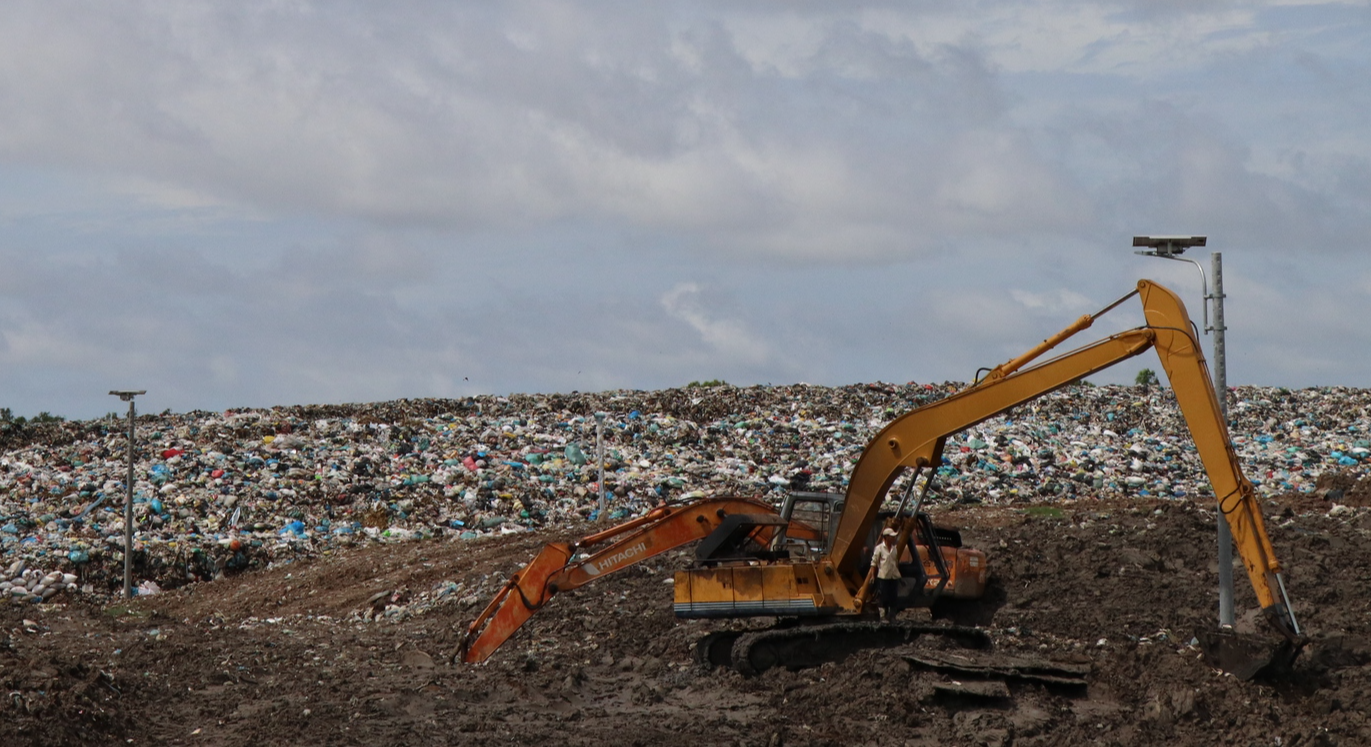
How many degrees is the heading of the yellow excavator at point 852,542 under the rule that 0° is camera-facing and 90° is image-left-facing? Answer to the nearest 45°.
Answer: approximately 270°

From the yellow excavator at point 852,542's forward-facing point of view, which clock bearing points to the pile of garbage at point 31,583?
The pile of garbage is roughly at 7 o'clock from the yellow excavator.

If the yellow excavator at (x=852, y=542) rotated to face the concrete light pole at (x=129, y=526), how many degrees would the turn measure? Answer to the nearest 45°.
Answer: approximately 135° to its left

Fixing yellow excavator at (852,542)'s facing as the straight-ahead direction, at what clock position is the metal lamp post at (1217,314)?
The metal lamp post is roughly at 12 o'clock from the yellow excavator.

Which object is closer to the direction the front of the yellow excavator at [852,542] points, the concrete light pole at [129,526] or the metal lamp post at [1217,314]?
the metal lamp post

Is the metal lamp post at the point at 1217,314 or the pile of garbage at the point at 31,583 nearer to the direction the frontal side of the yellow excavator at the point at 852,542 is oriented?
the metal lamp post

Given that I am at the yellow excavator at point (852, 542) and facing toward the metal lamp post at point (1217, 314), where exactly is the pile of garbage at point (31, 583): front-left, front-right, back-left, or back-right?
back-left
